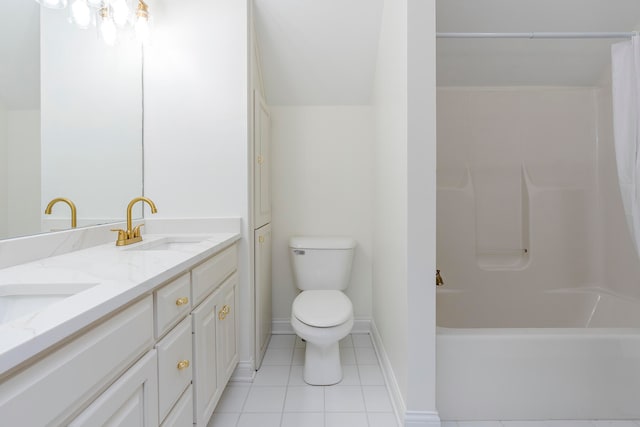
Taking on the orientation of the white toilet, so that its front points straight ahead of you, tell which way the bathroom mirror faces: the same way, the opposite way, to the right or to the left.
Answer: to the left

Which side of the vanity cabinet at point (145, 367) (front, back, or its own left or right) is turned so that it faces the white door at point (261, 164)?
left

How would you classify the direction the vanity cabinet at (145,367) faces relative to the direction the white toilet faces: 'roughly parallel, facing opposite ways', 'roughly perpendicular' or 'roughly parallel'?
roughly perpendicular

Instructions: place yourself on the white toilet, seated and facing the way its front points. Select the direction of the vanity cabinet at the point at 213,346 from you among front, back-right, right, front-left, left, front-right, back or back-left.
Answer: front-right

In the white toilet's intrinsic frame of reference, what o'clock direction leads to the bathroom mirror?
The bathroom mirror is roughly at 2 o'clock from the white toilet.

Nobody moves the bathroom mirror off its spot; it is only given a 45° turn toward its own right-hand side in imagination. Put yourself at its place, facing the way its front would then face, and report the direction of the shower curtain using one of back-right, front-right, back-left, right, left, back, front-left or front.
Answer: front-left

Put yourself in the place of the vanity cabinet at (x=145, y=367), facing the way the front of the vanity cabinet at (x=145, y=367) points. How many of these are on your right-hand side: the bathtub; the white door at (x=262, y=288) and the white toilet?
0

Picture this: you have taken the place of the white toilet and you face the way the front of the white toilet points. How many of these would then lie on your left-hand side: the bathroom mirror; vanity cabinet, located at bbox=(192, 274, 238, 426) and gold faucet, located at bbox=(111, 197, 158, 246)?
0

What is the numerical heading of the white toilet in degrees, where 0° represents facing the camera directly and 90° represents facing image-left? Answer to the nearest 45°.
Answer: approximately 0°

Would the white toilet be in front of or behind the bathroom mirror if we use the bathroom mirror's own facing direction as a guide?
in front

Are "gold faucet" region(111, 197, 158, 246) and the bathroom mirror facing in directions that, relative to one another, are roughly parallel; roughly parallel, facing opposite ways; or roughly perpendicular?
roughly parallel

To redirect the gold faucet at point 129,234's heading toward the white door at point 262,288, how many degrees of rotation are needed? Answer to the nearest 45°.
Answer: approximately 45° to its left

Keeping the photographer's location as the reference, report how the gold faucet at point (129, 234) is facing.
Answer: facing the viewer and to the right of the viewer

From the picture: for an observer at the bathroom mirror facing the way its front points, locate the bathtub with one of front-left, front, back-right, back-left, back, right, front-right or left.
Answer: front

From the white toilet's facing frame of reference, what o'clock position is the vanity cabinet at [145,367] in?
The vanity cabinet is roughly at 1 o'clock from the white toilet.

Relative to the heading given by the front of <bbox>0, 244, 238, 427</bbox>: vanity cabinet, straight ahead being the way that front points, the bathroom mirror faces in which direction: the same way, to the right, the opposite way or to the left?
the same way
